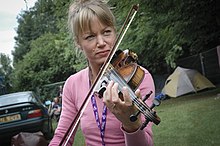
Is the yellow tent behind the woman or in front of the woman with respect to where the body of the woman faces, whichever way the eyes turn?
behind

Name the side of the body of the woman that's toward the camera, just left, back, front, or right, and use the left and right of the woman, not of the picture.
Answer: front

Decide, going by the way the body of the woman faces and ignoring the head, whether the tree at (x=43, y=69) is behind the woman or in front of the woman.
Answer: behind
